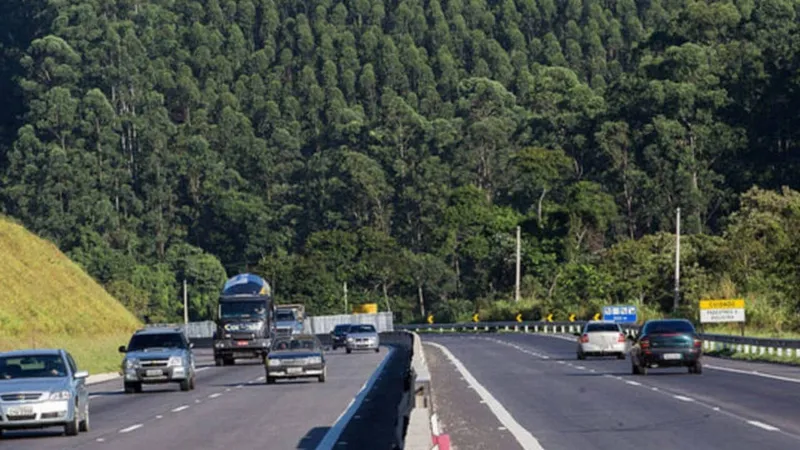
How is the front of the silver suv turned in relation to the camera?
facing the viewer

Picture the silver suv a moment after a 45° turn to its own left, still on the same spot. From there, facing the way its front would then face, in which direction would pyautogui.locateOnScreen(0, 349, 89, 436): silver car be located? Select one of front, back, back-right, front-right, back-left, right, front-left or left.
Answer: front-right
